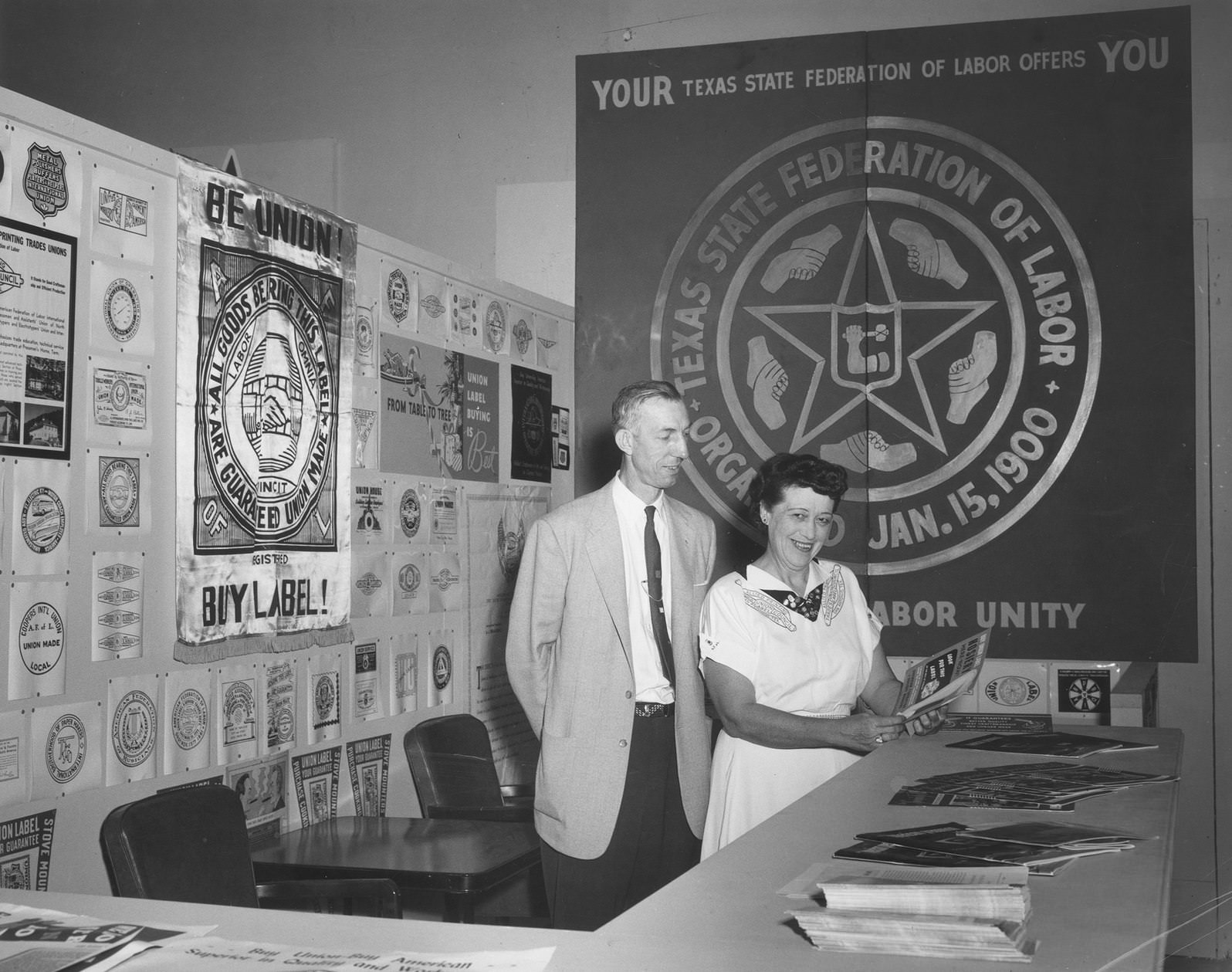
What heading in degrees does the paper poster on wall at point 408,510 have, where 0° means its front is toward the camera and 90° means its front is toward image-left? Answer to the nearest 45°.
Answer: approximately 315°

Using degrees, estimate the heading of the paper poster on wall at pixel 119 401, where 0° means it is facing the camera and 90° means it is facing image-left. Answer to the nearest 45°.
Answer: approximately 315°

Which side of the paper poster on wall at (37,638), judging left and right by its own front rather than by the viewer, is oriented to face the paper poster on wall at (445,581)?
left

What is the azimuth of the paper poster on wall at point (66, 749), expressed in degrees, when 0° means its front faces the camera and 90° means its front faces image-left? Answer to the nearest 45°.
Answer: approximately 315°

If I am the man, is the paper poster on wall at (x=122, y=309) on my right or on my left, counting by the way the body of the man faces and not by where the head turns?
on my right

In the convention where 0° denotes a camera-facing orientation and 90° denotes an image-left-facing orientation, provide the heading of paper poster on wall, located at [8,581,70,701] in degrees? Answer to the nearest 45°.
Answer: approximately 315°

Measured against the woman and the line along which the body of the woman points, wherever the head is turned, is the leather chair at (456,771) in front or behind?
behind

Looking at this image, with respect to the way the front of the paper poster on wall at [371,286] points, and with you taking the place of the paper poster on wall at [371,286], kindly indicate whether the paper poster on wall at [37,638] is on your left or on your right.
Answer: on your right
